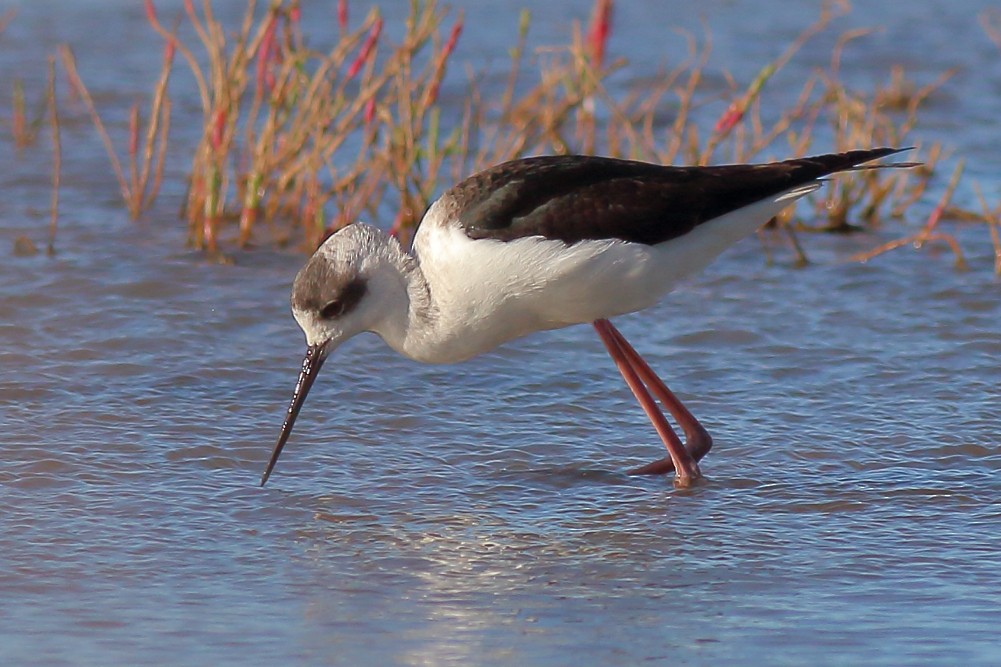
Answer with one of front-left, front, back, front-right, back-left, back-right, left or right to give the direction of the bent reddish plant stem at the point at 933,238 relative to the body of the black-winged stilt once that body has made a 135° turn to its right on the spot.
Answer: front

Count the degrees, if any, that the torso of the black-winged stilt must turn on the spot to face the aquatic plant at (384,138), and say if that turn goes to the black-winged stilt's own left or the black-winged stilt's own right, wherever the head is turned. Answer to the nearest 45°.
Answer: approximately 90° to the black-winged stilt's own right

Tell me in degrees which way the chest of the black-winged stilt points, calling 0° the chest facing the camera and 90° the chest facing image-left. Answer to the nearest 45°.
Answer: approximately 90°
